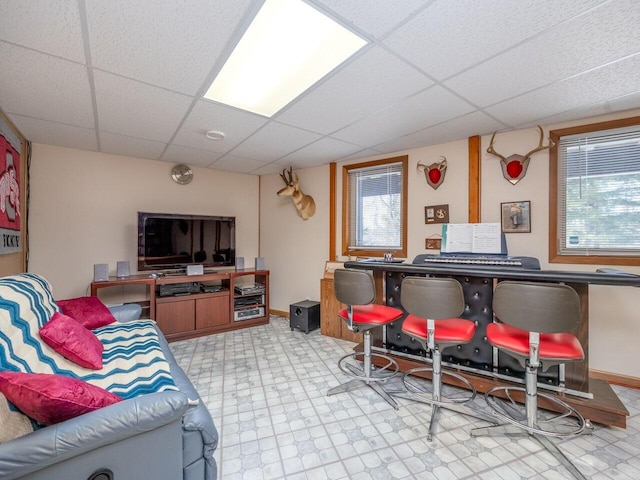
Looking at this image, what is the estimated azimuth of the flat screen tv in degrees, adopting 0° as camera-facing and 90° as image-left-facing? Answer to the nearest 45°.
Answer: approximately 315°

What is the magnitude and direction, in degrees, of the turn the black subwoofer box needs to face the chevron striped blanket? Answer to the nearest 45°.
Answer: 0° — it already faces it

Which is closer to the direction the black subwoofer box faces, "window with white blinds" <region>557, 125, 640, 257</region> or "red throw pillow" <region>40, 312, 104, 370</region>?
the red throw pillow

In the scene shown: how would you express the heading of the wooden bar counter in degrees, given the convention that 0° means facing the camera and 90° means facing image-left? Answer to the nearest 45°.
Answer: approximately 45°

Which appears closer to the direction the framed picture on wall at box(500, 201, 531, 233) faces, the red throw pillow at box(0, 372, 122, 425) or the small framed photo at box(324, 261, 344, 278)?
the red throw pillow

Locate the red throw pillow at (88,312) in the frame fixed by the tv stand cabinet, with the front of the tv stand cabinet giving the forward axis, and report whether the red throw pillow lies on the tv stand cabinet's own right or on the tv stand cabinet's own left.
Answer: on the tv stand cabinet's own right

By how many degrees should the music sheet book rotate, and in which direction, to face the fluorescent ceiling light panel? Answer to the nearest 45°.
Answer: approximately 45° to its right

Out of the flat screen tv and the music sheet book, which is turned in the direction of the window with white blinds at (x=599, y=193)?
the flat screen tv

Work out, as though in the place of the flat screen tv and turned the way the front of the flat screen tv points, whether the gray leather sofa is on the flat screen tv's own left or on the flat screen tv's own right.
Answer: on the flat screen tv's own right

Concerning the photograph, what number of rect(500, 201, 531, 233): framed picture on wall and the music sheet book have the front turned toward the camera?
2

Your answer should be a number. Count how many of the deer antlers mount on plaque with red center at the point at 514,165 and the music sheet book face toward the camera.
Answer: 2
